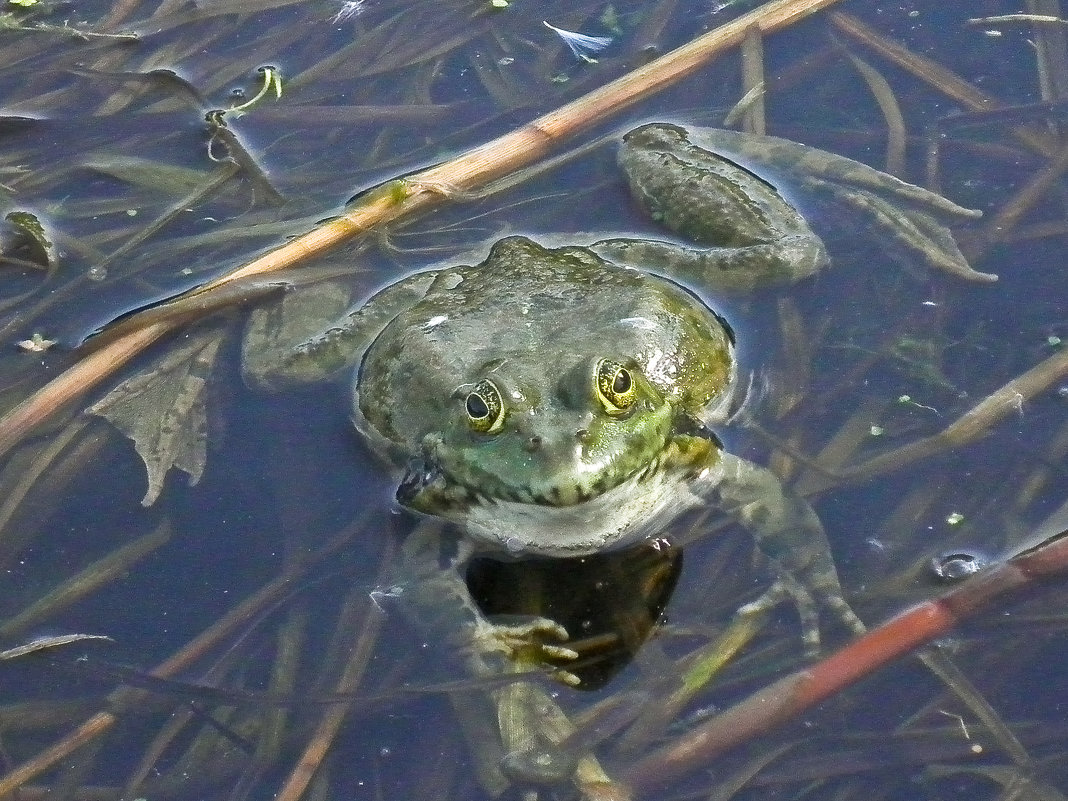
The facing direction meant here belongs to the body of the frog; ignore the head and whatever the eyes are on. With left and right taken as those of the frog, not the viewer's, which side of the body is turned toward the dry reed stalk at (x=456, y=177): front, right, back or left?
back

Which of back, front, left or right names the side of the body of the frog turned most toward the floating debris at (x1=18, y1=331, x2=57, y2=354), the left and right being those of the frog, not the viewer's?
right

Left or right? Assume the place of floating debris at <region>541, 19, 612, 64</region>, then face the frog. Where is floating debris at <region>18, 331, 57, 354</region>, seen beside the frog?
right

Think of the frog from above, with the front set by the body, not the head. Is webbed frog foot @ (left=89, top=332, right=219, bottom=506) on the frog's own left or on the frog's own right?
on the frog's own right

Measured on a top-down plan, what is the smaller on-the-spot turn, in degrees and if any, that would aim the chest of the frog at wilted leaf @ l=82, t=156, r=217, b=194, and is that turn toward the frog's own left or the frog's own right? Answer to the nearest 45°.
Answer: approximately 135° to the frog's own right

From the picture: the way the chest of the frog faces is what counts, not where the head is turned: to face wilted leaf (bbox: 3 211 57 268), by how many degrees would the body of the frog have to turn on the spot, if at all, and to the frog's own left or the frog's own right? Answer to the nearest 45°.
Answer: approximately 135° to the frog's own right

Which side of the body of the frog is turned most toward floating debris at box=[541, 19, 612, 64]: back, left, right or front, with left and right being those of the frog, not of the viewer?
back

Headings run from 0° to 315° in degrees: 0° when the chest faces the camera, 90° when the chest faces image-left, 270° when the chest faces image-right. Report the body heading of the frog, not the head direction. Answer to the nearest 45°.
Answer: approximately 0°
